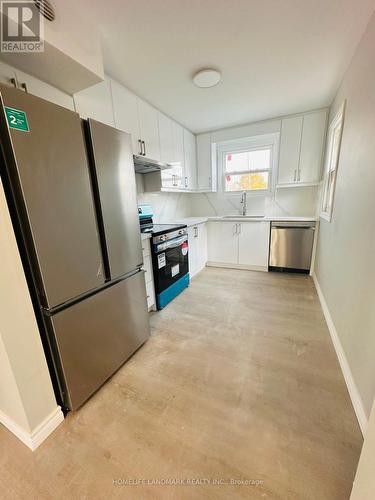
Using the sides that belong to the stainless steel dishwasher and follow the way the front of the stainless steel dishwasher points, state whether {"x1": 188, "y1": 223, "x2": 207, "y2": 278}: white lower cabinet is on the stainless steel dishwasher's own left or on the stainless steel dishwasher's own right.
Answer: on the stainless steel dishwasher's own right

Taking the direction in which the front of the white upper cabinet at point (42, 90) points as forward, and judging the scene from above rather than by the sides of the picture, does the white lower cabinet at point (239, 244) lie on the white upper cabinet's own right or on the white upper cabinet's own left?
on the white upper cabinet's own left

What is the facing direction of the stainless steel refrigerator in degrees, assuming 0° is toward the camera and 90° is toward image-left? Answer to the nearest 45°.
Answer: approximately 315°

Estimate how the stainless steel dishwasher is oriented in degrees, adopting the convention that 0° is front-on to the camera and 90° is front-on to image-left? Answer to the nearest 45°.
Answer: approximately 0°

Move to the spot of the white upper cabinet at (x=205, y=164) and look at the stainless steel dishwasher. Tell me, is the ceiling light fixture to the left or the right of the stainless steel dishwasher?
right

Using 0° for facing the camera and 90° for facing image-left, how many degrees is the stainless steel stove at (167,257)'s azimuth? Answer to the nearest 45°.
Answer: approximately 315°

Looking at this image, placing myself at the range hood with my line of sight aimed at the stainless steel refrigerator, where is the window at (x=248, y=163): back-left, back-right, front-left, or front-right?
back-left

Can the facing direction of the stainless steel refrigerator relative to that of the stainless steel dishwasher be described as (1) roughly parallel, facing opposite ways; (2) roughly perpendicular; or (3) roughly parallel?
roughly perpendicular

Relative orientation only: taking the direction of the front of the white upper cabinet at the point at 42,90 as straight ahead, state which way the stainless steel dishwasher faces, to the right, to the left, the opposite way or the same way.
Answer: to the right

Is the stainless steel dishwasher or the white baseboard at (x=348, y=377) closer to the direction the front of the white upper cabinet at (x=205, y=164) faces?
the white baseboard

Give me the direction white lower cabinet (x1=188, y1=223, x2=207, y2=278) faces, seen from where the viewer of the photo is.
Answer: facing to the right of the viewer
